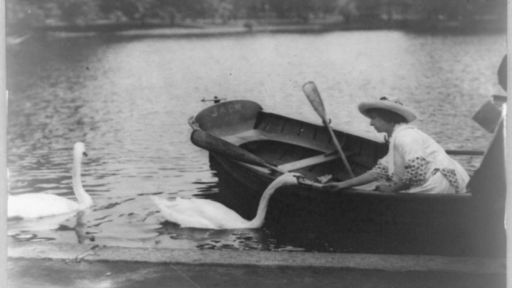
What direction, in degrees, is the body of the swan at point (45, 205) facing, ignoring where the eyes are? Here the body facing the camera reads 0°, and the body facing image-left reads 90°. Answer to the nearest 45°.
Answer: approximately 270°

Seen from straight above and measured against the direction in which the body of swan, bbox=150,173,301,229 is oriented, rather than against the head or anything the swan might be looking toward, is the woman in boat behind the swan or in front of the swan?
in front

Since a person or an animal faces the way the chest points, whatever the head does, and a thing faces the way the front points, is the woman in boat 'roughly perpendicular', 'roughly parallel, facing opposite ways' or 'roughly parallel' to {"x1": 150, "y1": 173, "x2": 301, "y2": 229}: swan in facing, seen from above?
roughly parallel, facing opposite ways

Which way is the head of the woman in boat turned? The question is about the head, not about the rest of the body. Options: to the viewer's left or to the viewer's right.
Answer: to the viewer's left

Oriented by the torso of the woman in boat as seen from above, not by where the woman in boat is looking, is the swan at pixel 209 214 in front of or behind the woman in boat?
in front

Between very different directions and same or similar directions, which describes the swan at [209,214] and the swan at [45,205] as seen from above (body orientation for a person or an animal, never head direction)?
same or similar directions

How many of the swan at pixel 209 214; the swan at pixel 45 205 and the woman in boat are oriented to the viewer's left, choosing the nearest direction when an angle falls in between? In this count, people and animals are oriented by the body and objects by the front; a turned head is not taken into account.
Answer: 1

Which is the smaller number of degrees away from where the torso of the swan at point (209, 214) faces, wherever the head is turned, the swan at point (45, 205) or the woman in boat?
the woman in boat

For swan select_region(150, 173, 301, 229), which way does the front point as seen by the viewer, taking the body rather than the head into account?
to the viewer's right

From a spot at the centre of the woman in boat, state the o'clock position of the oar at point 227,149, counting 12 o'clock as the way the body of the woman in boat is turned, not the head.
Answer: The oar is roughly at 1 o'clock from the woman in boat.

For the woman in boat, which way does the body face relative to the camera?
to the viewer's left

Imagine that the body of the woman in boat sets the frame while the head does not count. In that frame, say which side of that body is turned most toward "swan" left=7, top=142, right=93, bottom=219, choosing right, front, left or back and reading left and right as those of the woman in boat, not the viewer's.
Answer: front
